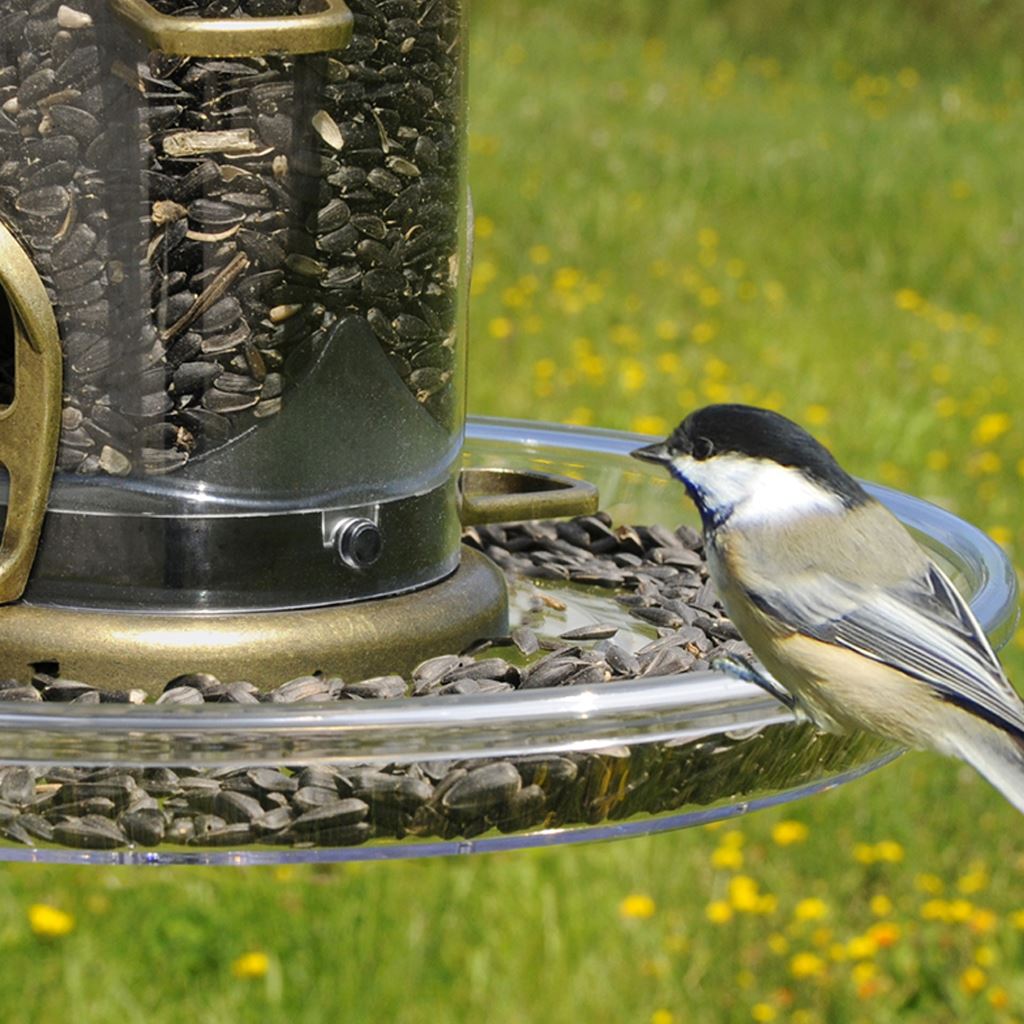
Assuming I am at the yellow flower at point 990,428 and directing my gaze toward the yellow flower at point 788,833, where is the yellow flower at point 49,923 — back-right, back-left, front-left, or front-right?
front-right

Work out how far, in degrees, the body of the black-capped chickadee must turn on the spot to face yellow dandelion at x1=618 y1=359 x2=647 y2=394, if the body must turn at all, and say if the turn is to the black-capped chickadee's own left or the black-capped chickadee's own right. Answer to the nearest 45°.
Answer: approximately 90° to the black-capped chickadee's own right

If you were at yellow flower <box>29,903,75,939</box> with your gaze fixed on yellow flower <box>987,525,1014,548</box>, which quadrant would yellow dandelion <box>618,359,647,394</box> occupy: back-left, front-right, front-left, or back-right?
front-left

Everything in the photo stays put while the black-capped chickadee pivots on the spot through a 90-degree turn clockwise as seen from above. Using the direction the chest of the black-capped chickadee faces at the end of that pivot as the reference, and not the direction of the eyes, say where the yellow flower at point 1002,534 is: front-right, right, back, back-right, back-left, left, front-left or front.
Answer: front

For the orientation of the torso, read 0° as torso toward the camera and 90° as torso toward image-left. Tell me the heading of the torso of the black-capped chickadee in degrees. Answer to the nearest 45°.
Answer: approximately 90°

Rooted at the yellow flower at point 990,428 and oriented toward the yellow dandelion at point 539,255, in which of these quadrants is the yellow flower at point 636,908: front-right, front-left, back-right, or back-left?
back-left
